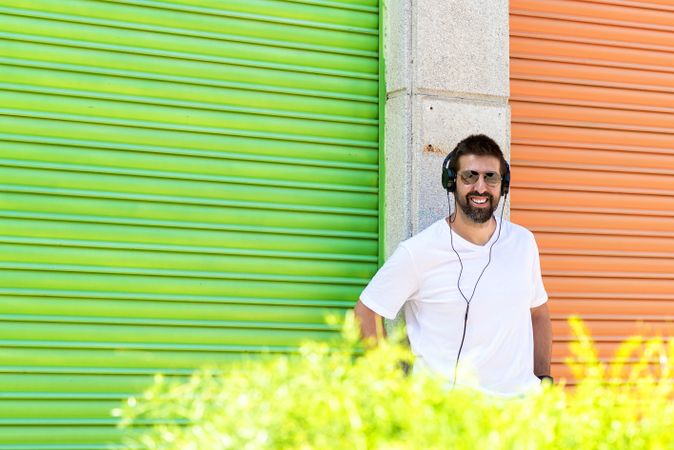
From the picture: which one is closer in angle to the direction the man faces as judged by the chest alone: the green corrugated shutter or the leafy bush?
the leafy bush

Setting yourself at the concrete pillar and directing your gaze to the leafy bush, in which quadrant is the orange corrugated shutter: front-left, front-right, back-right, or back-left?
back-left

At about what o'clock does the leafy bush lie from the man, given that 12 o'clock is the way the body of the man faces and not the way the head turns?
The leafy bush is roughly at 12 o'clock from the man.

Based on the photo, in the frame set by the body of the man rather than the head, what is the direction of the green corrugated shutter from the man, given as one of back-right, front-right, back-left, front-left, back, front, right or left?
right

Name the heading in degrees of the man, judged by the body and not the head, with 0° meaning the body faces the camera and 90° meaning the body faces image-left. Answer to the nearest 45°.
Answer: approximately 0°

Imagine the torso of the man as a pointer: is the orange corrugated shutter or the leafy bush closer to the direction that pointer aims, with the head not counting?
the leafy bush

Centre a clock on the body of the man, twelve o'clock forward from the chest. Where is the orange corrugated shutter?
The orange corrugated shutter is roughly at 7 o'clock from the man.
